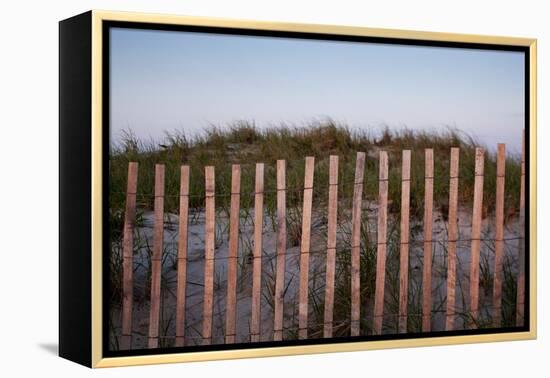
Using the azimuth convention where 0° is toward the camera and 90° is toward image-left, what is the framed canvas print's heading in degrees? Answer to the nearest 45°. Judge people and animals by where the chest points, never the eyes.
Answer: approximately 315°
